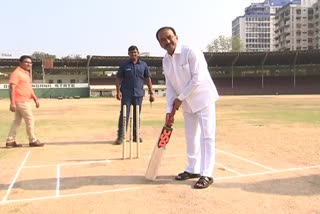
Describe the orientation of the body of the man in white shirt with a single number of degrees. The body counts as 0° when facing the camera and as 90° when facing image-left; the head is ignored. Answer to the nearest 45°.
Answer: approximately 45°

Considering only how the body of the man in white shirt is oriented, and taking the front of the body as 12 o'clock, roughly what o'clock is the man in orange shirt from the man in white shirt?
The man in orange shirt is roughly at 3 o'clock from the man in white shirt.
